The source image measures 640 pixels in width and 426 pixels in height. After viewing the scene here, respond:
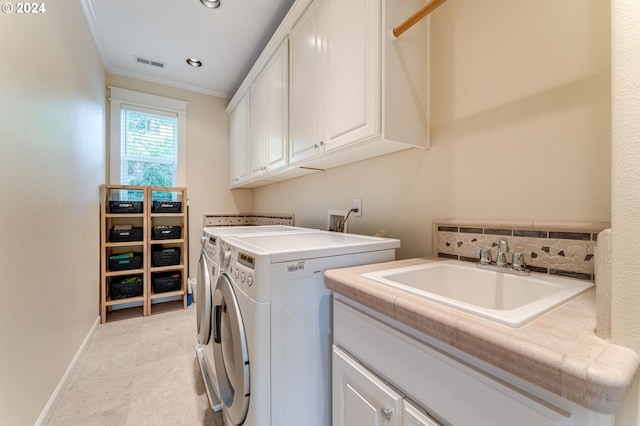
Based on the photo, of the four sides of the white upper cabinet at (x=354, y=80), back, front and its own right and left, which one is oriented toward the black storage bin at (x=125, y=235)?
right

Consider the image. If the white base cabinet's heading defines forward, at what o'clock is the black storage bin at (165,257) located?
The black storage bin is roughly at 2 o'clock from the white base cabinet.

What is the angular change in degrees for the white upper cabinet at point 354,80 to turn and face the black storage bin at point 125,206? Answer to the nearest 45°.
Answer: approximately 90° to its right

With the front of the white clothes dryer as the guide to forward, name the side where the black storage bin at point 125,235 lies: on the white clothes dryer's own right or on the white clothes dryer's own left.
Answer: on the white clothes dryer's own right

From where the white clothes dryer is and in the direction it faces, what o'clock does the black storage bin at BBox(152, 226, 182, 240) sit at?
The black storage bin is roughly at 2 o'clock from the white clothes dryer.

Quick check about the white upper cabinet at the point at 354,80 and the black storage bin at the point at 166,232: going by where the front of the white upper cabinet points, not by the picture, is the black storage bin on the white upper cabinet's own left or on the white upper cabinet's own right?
on the white upper cabinet's own right

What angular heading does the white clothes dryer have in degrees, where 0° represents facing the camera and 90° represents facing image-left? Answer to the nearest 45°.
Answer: approximately 90°

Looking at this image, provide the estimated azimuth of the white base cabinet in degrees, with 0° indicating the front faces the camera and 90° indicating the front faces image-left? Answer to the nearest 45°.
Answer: approximately 45°

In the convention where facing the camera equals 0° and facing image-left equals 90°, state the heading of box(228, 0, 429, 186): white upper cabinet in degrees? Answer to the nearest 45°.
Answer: approximately 45°
